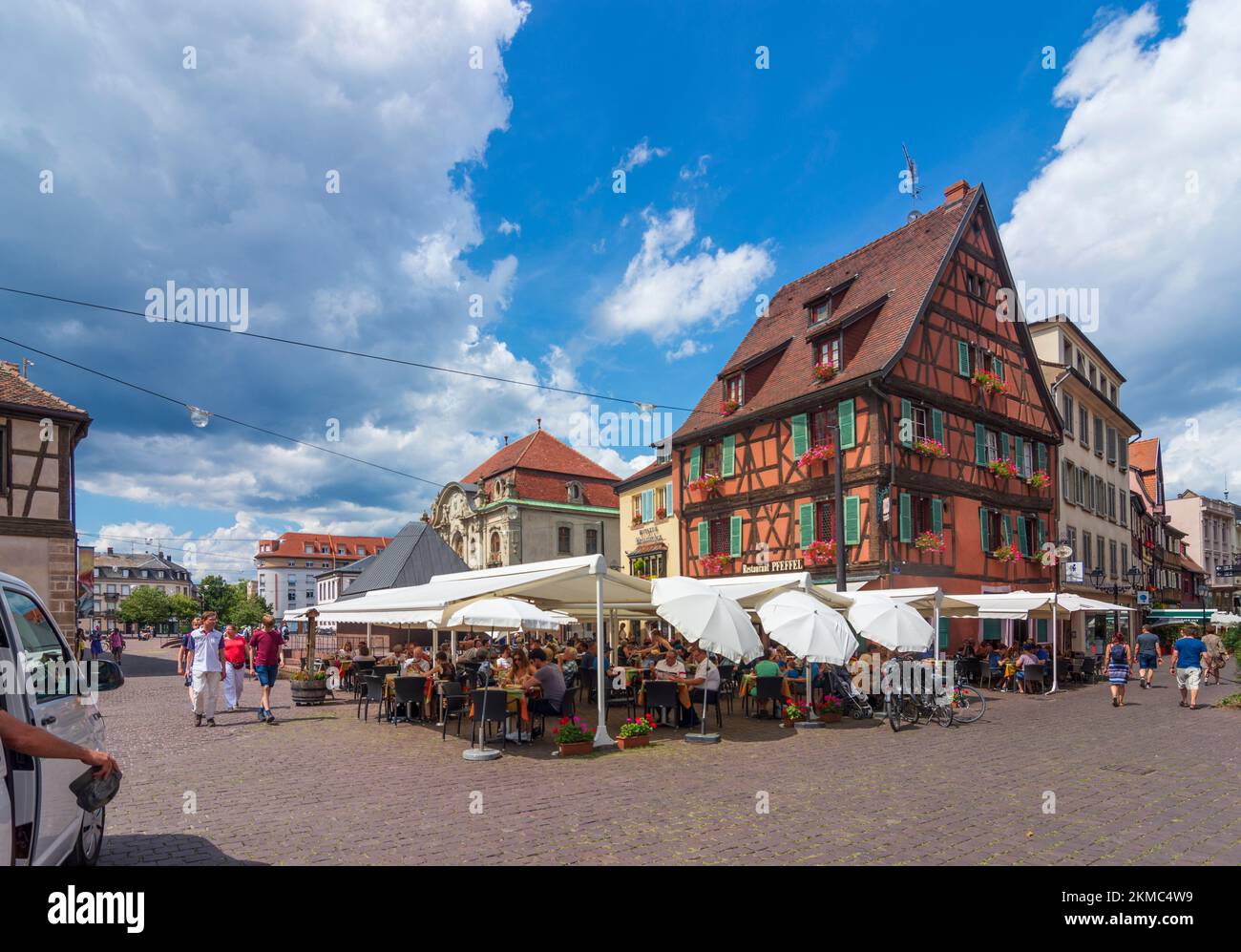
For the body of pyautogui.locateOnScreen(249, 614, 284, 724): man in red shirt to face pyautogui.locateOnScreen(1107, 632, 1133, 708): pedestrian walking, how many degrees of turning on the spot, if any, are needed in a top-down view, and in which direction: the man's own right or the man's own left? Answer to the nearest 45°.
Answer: approximately 90° to the man's own left

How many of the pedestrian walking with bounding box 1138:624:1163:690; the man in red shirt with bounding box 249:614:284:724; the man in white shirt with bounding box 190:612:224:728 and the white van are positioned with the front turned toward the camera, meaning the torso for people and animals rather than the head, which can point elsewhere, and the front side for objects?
2

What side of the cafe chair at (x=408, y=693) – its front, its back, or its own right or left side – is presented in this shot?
back

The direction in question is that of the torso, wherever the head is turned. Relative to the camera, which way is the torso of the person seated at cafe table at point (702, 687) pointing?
to the viewer's left

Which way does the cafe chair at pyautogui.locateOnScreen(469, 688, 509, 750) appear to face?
away from the camera

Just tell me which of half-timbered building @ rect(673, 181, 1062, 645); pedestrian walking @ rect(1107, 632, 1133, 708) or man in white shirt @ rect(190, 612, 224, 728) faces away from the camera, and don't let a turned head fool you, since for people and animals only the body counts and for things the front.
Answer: the pedestrian walking

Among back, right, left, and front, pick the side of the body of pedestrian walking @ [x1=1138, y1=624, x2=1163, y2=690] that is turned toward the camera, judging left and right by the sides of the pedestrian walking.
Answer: back

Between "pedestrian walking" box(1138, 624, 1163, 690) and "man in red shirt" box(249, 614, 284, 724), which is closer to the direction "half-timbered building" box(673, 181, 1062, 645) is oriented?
the man in red shirt

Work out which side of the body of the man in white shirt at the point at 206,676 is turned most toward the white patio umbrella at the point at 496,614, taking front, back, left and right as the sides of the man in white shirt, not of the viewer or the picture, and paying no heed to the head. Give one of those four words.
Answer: left

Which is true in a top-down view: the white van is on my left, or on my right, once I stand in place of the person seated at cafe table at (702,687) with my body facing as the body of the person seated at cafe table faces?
on my left
